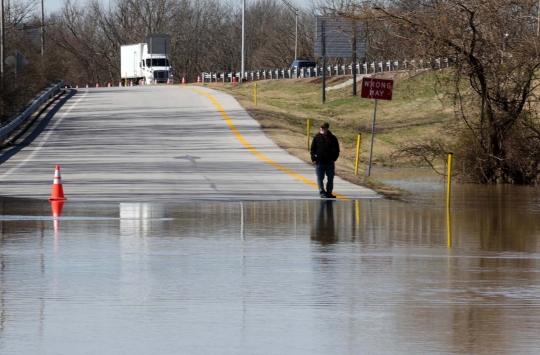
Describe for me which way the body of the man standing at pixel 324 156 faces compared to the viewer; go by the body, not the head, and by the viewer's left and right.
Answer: facing the viewer

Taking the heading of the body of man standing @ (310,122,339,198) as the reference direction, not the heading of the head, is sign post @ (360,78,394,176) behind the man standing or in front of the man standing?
behind

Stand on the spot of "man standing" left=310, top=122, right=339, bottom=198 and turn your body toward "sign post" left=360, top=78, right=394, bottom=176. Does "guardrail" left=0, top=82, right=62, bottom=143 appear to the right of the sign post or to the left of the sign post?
left

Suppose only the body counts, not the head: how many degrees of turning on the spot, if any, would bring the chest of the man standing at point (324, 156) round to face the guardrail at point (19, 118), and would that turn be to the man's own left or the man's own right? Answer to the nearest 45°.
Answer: approximately 135° to the man's own right
